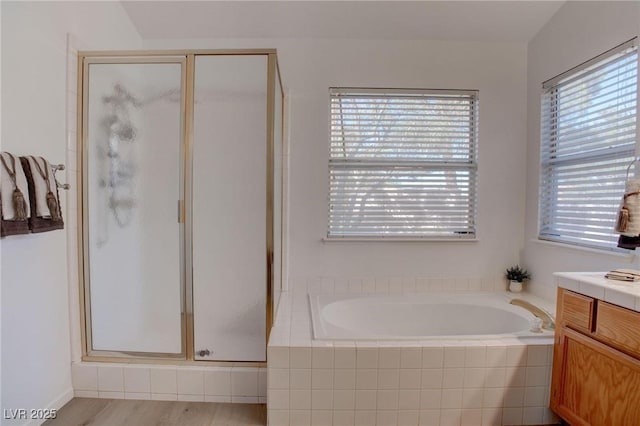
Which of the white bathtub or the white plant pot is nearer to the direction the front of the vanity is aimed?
the white bathtub

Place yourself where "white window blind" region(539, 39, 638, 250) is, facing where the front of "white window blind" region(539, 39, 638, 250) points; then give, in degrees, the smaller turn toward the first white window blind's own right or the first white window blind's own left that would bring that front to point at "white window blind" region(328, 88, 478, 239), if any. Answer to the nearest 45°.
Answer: approximately 45° to the first white window blind's own right

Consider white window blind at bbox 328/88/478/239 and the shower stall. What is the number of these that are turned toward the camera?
2

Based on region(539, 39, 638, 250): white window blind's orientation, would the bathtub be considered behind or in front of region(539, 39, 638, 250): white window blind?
in front

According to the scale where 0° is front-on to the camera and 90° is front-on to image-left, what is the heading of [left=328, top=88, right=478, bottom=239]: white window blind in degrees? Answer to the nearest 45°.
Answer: approximately 0°

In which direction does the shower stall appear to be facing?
toward the camera

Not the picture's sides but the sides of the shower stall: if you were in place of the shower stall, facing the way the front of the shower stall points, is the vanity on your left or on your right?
on your left

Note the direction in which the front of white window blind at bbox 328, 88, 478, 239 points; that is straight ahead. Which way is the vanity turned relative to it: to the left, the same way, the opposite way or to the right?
to the right

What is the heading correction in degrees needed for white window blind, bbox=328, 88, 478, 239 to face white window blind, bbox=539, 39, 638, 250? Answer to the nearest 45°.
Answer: approximately 90° to its left

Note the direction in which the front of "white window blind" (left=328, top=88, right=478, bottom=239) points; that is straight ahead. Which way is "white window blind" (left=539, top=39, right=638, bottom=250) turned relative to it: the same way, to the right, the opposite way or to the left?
to the right

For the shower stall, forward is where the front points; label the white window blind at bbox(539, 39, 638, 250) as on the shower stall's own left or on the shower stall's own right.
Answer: on the shower stall's own left

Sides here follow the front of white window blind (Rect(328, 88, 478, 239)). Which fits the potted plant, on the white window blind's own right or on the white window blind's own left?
on the white window blind's own left
